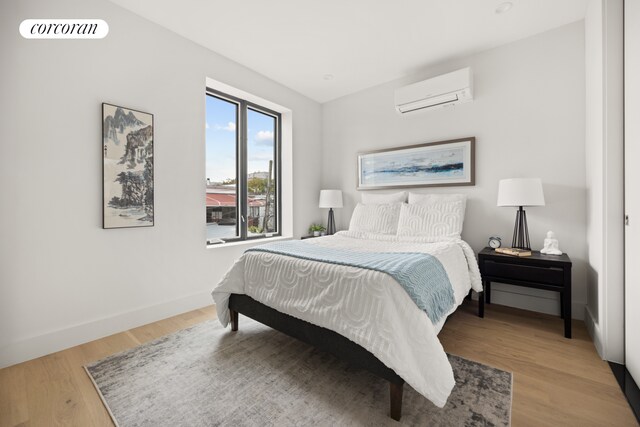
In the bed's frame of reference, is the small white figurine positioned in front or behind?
behind

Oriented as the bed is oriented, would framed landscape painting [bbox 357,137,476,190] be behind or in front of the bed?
behind

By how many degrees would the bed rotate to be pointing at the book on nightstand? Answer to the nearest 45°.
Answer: approximately 180°

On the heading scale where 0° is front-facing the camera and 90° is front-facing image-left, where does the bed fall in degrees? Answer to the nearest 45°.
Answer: approximately 45°

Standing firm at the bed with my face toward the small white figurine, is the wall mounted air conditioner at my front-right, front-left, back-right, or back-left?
front-left

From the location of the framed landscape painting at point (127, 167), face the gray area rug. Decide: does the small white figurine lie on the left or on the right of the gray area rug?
left

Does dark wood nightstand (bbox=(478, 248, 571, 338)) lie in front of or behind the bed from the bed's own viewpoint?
behind

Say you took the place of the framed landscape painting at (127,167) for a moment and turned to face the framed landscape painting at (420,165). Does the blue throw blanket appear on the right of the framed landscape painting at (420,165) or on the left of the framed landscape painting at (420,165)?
right

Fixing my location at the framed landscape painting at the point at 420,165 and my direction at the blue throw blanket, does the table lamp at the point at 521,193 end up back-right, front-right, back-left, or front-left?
front-left

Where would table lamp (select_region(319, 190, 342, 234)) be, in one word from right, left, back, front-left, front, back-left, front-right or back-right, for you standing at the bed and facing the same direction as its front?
back-right

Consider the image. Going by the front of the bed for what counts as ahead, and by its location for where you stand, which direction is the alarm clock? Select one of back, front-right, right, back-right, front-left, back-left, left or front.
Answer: back

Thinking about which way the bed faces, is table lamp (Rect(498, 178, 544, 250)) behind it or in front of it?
behind
